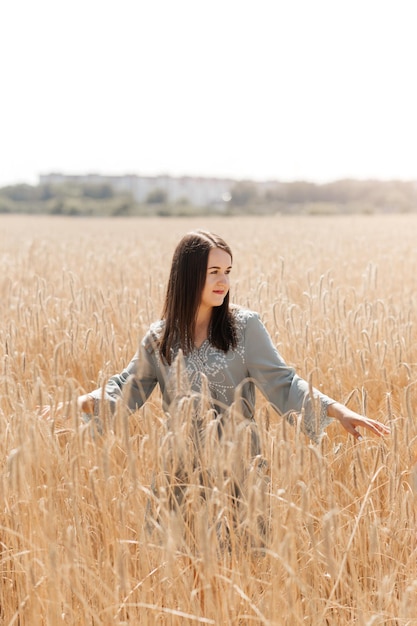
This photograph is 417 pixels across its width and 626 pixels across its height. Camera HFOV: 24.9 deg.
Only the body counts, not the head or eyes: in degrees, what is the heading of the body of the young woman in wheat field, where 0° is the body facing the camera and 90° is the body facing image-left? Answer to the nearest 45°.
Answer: approximately 0°
